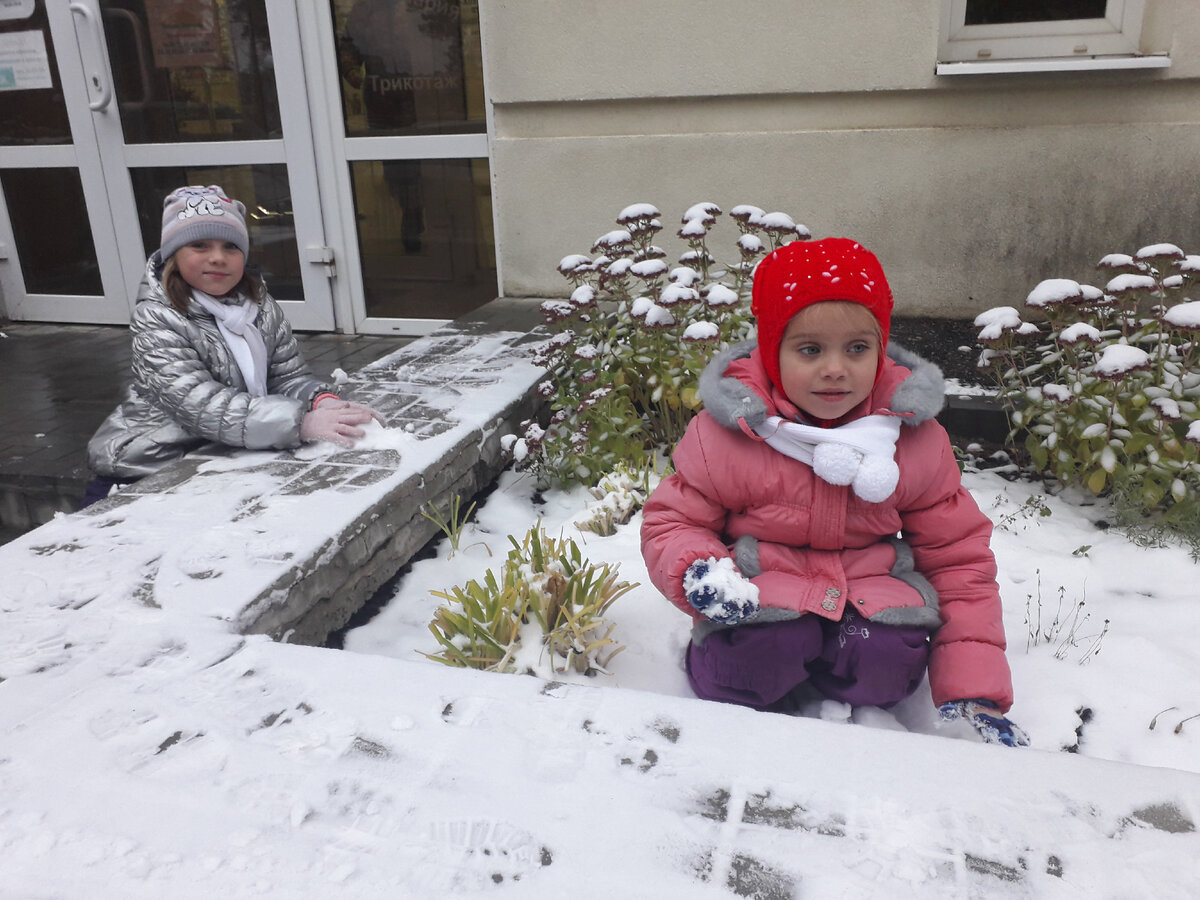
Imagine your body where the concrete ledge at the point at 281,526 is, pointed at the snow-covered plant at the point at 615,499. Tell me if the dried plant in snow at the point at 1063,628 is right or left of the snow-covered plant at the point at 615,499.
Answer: right

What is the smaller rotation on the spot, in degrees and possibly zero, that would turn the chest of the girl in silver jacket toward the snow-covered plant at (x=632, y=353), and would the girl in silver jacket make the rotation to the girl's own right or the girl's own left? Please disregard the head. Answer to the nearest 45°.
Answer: approximately 45° to the girl's own left

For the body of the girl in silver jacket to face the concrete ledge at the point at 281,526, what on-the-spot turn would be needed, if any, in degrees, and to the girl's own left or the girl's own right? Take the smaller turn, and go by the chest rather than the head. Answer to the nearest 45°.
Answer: approximately 45° to the girl's own right

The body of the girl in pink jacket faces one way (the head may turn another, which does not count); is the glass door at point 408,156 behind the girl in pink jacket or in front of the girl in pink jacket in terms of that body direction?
behind

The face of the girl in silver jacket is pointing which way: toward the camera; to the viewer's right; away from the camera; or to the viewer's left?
toward the camera

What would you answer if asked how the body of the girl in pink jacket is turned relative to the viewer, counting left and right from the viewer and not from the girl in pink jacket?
facing the viewer

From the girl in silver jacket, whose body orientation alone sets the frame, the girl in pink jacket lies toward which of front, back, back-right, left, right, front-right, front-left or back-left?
front

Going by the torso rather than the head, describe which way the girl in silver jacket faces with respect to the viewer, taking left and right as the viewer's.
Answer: facing the viewer and to the right of the viewer

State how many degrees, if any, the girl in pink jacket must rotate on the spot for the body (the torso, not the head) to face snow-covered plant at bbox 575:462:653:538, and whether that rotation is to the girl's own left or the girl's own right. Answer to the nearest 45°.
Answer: approximately 135° to the girl's own right

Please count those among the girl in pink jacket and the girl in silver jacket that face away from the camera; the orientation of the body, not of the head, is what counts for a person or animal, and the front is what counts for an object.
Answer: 0

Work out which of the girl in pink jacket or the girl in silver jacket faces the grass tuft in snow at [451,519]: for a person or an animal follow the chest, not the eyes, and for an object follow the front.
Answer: the girl in silver jacket

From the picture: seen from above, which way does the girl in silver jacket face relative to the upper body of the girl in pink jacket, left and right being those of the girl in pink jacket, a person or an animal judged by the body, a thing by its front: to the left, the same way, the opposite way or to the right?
to the left

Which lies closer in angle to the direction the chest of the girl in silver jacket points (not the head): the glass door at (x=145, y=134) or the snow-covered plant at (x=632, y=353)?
the snow-covered plant
